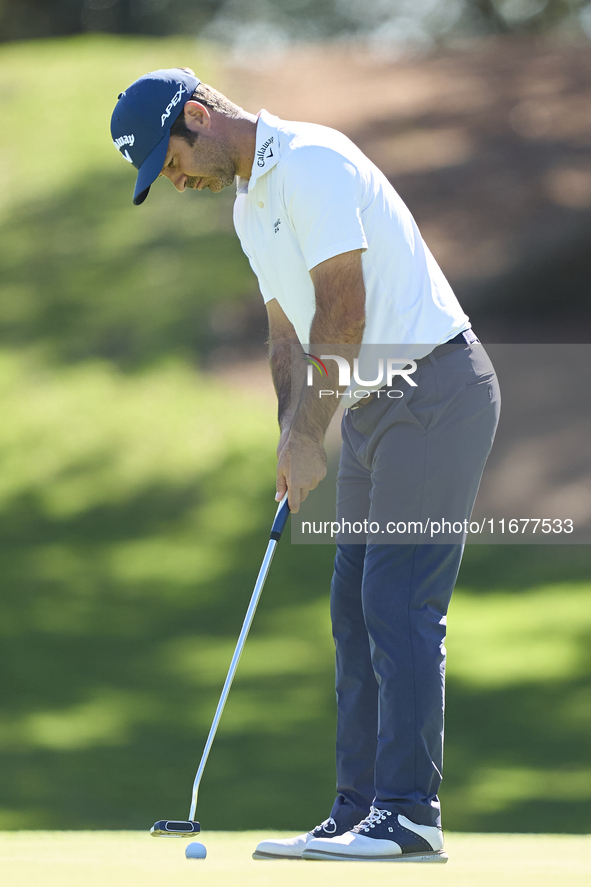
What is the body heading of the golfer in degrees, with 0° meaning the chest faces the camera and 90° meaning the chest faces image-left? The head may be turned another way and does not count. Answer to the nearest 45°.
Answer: approximately 90°
